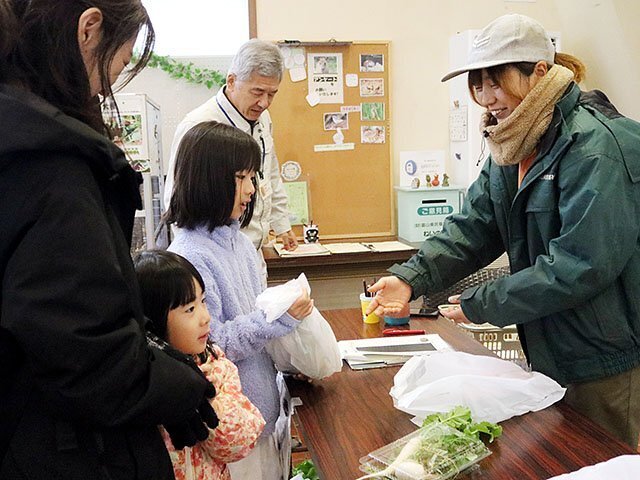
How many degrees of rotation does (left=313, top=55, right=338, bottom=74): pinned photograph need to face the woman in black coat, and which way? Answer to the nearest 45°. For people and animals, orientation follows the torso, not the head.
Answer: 0° — it already faces them

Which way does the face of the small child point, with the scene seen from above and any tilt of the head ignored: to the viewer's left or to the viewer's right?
to the viewer's right

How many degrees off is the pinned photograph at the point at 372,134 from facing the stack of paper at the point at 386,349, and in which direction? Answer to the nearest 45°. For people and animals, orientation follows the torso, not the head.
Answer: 0° — it already faces it

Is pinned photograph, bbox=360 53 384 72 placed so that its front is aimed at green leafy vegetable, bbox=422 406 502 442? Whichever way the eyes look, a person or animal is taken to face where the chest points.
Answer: yes

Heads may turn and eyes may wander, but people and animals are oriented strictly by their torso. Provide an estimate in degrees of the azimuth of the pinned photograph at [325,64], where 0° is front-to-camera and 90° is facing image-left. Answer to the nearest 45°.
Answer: approximately 0°

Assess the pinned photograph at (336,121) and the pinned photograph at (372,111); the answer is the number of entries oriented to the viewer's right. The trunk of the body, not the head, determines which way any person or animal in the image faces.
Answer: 0

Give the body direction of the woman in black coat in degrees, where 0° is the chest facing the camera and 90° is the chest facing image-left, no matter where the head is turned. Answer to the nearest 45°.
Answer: approximately 270°

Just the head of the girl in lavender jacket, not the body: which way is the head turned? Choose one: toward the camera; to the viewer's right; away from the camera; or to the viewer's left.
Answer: to the viewer's right

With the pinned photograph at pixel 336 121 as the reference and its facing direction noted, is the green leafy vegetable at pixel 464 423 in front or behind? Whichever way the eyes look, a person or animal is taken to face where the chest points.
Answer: in front

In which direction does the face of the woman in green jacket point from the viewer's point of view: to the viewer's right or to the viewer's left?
to the viewer's left

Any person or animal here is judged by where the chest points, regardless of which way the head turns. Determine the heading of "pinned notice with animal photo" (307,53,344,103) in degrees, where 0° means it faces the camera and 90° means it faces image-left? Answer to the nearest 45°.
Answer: approximately 0°
